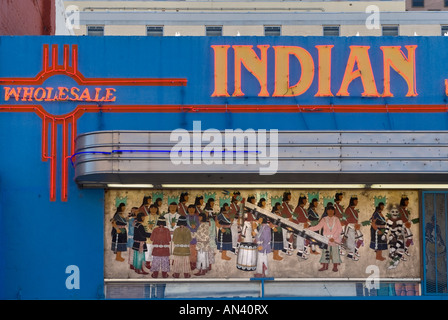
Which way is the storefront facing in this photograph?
toward the camera
